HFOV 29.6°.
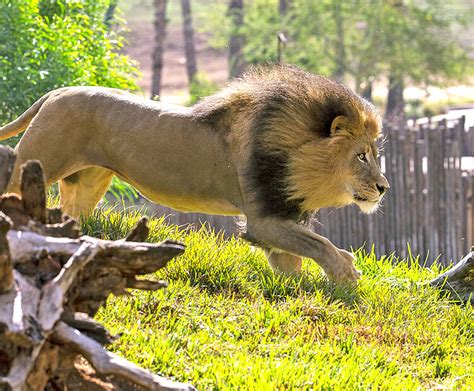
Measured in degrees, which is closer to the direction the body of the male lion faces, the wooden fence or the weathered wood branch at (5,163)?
the wooden fence

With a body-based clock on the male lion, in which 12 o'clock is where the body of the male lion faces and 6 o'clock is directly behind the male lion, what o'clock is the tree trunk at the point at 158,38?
The tree trunk is roughly at 9 o'clock from the male lion.

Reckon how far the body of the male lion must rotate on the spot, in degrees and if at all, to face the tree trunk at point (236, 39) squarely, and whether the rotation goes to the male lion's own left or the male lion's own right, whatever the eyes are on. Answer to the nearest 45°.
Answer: approximately 90° to the male lion's own left

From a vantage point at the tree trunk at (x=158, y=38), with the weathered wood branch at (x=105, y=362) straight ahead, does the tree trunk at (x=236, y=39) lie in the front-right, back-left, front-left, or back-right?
back-left

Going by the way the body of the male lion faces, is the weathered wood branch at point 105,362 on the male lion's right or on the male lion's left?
on the male lion's right

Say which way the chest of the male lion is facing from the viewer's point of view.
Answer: to the viewer's right

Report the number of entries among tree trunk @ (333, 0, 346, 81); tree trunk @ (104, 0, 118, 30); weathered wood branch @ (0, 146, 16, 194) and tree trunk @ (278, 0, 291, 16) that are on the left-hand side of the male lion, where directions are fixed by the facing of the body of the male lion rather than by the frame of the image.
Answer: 3

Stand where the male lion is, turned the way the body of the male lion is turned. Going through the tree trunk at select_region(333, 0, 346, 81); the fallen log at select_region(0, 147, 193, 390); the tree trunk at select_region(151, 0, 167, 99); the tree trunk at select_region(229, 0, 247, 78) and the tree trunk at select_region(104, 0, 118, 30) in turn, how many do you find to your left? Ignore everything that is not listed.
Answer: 4

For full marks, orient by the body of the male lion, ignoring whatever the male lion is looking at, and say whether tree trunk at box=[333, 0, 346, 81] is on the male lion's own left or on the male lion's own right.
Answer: on the male lion's own left

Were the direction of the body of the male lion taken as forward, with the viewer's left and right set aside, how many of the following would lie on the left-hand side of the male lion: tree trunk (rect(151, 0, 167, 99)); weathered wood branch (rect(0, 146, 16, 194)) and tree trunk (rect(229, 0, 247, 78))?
2

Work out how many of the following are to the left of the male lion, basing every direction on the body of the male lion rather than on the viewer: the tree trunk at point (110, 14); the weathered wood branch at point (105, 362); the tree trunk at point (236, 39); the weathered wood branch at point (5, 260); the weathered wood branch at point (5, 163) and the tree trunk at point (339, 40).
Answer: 3

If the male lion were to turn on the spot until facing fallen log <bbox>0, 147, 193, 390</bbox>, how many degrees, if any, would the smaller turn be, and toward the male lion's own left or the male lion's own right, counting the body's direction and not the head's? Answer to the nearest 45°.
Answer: approximately 90° to the male lion's own right

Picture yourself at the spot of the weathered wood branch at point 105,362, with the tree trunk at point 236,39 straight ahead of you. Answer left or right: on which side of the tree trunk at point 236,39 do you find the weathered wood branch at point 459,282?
right

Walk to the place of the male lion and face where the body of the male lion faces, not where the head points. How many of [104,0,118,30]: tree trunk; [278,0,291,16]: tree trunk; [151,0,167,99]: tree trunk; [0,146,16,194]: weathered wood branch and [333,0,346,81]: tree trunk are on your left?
4

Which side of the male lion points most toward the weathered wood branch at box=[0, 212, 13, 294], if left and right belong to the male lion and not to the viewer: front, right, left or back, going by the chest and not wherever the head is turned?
right

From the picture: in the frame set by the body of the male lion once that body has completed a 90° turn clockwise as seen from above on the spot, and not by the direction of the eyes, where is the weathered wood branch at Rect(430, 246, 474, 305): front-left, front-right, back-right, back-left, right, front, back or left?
left

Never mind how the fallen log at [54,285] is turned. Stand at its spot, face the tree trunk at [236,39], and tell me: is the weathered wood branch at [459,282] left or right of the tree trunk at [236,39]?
right

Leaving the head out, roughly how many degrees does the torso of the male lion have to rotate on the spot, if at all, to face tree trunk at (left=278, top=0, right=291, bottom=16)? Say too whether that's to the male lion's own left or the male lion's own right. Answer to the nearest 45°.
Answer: approximately 90° to the male lion's own left
